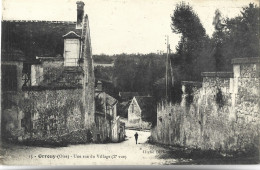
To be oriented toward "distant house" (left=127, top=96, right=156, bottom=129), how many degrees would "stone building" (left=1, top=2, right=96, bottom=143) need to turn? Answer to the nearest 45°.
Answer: approximately 180°

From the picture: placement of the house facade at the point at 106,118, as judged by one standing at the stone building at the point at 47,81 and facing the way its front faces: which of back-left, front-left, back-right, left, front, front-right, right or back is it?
left

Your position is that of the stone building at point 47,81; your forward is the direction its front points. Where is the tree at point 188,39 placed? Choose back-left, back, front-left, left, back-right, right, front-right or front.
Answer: left
